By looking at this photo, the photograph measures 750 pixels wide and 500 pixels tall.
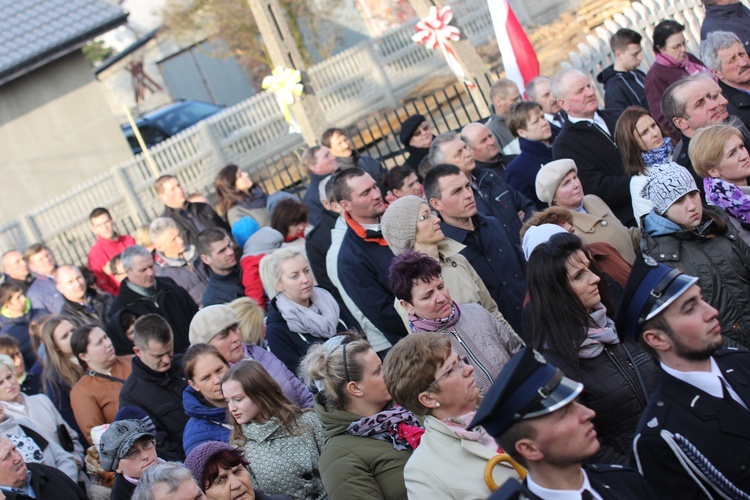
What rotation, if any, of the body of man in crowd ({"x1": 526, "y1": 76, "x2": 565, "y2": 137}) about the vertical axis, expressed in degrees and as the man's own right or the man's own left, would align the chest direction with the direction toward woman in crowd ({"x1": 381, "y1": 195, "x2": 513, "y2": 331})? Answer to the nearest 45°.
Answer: approximately 45° to the man's own right

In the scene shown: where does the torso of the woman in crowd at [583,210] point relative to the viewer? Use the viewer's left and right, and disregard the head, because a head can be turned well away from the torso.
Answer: facing the viewer and to the right of the viewer

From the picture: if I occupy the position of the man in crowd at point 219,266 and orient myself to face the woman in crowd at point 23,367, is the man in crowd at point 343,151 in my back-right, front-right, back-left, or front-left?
back-right

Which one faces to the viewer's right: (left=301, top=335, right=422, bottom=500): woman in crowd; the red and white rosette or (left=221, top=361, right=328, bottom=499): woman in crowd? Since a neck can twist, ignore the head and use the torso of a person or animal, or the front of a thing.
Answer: (left=301, top=335, right=422, bottom=500): woman in crowd

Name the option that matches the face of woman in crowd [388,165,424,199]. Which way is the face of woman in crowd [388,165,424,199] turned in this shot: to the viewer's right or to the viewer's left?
to the viewer's right

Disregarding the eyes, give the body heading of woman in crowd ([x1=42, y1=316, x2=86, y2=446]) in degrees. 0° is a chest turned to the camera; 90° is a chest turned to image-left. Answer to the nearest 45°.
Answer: approximately 315°

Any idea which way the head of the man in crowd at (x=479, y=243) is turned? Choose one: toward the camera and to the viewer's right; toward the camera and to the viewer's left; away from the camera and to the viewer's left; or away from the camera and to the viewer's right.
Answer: toward the camera and to the viewer's right

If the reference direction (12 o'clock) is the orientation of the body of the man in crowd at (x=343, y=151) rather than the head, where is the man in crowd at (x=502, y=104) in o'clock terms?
the man in crowd at (x=502, y=104) is roughly at 11 o'clock from the man in crowd at (x=343, y=151).

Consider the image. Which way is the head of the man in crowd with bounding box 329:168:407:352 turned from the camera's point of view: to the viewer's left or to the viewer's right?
to the viewer's right

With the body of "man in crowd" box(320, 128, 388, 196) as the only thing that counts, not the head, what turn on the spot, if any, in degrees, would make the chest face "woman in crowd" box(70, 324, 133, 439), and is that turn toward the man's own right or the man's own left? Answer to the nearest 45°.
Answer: approximately 90° to the man's own right

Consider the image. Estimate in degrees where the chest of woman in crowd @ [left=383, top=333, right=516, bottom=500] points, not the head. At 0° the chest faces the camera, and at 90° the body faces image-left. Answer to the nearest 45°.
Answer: approximately 270°

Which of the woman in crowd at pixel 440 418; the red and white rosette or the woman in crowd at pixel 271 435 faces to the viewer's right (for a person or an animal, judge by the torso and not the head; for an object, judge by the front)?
the woman in crowd at pixel 440 418

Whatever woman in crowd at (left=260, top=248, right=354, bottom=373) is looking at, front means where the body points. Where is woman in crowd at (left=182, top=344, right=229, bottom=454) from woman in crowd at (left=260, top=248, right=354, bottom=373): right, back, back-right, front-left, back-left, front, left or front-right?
right

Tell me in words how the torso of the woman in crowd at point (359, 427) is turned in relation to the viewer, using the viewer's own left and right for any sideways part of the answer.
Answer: facing to the right of the viewer

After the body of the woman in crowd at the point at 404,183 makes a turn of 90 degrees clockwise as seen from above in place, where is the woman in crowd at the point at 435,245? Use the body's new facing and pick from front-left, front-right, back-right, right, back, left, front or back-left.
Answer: front-left

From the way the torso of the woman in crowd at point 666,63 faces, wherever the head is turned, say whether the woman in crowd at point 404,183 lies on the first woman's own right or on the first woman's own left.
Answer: on the first woman's own right
